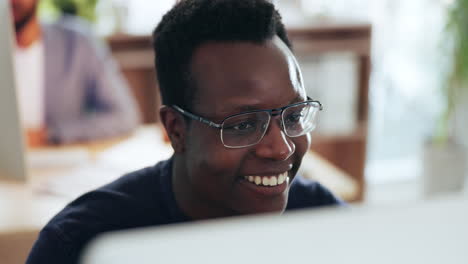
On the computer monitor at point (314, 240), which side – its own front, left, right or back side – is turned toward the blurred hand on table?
front

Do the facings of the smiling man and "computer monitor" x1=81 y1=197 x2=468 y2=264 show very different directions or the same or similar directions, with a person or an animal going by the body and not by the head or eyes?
very different directions

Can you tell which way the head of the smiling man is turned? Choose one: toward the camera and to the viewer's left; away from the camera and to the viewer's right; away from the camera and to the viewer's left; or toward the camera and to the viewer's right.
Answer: toward the camera and to the viewer's right

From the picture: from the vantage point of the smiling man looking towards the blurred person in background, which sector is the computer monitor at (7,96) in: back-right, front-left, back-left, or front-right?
front-left

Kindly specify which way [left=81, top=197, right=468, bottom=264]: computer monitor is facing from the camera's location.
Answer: facing away from the viewer and to the left of the viewer

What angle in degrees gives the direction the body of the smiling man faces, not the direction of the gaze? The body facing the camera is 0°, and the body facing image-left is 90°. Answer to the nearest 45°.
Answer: approximately 315°
